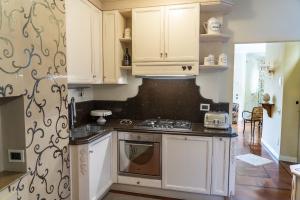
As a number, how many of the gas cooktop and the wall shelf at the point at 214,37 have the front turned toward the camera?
2

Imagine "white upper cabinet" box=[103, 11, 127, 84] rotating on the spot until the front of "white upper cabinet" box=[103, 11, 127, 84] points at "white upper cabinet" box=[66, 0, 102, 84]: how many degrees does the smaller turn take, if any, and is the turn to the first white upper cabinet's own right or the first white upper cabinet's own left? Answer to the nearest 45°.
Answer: approximately 45° to the first white upper cabinet's own right

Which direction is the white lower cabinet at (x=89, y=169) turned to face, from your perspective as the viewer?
facing the viewer and to the right of the viewer

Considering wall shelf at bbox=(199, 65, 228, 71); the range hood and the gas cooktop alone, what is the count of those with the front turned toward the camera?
3

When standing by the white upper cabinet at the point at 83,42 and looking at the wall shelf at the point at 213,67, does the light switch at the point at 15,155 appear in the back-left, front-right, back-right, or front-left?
back-right

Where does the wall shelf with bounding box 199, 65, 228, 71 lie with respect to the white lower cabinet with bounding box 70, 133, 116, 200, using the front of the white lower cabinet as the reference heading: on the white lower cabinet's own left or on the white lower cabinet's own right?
on the white lower cabinet's own left

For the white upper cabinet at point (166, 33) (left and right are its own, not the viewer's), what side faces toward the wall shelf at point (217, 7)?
left
